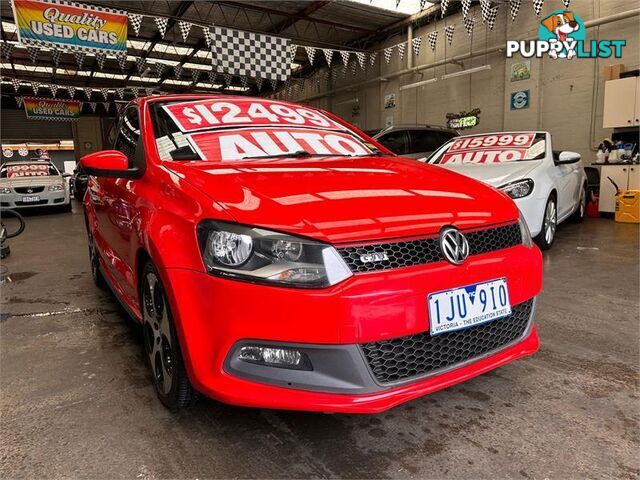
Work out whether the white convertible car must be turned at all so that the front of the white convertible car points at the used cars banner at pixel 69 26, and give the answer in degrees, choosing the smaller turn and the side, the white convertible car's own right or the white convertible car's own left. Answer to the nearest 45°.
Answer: approximately 45° to the white convertible car's own right

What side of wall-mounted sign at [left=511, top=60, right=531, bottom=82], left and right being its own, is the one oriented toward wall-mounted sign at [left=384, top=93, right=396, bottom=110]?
right

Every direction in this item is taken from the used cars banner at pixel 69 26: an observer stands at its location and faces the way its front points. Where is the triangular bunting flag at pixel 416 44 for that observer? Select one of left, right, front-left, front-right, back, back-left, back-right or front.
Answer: left

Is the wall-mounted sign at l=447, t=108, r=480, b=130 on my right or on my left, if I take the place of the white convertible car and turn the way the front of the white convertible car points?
on my right

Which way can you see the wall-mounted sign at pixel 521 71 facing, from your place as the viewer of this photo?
facing the viewer and to the left of the viewer

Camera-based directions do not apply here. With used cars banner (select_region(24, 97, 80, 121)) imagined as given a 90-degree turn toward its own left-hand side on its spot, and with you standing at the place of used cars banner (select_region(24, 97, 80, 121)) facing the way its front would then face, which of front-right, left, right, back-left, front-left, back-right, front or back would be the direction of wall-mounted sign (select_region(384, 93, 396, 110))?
front-right

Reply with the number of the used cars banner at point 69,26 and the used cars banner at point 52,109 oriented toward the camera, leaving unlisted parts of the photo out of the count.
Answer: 2

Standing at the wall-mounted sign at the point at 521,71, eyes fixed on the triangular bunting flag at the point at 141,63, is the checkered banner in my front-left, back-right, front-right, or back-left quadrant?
front-left

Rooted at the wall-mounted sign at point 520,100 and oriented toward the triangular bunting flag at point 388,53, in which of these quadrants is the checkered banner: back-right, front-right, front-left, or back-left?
front-left

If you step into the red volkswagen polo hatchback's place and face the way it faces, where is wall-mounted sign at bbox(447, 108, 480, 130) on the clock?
The wall-mounted sign is roughly at 8 o'clock from the red volkswagen polo hatchback.

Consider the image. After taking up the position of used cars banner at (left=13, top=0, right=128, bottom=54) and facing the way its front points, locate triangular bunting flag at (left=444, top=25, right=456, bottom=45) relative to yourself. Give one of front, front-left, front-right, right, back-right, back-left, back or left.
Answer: left

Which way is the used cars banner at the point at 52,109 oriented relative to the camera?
toward the camera

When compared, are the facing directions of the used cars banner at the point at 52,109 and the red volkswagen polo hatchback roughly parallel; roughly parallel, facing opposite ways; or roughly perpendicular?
roughly parallel

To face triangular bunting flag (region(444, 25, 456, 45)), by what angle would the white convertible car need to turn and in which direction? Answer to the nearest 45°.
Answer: approximately 135° to its right

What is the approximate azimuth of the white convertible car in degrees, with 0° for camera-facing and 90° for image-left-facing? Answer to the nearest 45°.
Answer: approximately 45°
